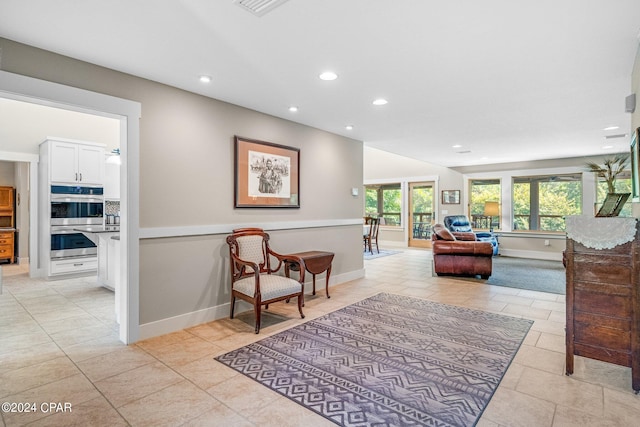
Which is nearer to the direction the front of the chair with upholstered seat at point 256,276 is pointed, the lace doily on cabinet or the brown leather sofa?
the lace doily on cabinet

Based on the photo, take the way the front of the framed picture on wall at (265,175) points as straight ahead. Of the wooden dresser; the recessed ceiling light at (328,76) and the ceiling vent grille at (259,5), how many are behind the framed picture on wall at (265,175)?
0

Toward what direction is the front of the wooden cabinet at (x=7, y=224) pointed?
toward the camera

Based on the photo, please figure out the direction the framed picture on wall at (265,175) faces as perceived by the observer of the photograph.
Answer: facing the viewer and to the right of the viewer

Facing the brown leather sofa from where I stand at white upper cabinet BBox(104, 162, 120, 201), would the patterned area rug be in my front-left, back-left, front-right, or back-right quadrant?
front-right

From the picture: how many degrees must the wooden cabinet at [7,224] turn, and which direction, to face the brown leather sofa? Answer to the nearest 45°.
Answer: approximately 45° to its left

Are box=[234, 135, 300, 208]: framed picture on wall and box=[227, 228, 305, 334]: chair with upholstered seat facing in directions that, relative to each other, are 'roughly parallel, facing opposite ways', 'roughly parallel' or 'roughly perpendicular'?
roughly parallel

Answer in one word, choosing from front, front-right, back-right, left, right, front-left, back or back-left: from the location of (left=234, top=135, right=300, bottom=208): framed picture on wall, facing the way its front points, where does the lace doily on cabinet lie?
front
